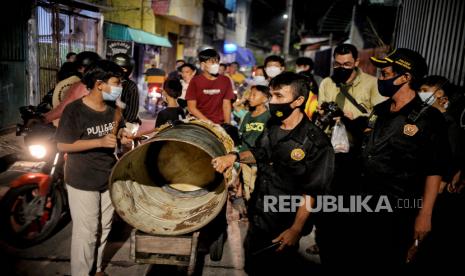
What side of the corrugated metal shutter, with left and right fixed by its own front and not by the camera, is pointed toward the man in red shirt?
front

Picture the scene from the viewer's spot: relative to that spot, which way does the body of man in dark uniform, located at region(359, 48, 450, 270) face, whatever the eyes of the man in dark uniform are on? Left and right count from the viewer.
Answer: facing the viewer and to the left of the viewer

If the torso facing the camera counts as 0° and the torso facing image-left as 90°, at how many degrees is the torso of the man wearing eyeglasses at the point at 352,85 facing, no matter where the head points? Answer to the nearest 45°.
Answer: approximately 45°

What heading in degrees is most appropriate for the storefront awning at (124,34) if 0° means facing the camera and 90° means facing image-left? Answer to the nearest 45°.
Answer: approximately 315°

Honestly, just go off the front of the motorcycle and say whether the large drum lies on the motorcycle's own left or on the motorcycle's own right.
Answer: on the motorcycle's own left

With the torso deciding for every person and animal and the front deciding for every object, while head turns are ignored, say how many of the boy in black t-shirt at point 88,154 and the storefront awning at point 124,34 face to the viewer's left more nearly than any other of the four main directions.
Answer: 0

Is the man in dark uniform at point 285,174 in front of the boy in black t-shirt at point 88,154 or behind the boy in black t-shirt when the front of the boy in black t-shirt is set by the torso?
in front

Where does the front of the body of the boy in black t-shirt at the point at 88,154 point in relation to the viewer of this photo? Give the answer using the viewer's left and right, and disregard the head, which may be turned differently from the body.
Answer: facing the viewer and to the right of the viewer

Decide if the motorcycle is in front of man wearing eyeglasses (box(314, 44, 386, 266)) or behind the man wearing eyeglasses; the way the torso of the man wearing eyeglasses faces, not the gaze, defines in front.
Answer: in front
